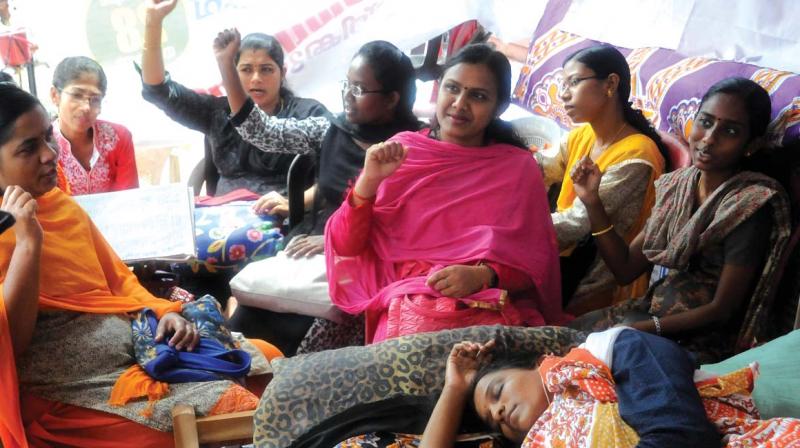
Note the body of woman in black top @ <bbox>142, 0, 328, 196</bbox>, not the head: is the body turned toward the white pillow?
yes

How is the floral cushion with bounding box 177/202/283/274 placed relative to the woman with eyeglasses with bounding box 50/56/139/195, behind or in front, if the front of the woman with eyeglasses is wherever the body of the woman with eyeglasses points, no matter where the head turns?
in front

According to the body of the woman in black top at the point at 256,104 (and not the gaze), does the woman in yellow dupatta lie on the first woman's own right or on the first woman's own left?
on the first woman's own left

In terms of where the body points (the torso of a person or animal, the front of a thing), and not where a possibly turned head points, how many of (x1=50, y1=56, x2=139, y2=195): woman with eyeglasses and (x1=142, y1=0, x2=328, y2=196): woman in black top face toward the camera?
2

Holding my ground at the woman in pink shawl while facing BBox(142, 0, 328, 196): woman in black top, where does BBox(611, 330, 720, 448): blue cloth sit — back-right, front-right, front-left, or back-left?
back-left

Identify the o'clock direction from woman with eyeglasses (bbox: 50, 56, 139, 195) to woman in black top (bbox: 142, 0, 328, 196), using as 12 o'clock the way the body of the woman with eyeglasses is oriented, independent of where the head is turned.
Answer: The woman in black top is roughly at 9 o'clock from the woman with eyeglasses.

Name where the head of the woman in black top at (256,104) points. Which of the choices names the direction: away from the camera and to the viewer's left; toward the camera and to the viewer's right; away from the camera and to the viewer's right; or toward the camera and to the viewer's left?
toward the camera and to the viewer's left

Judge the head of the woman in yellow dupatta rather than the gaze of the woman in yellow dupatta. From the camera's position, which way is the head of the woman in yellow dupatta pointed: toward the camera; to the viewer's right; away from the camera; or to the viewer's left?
to the viewer's left

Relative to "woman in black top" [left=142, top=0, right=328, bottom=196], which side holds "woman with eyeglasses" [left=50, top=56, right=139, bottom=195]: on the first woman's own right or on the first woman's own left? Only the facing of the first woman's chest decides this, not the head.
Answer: on the first woman's own right

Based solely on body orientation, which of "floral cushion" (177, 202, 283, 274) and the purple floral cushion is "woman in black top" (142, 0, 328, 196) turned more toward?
the floral cushion

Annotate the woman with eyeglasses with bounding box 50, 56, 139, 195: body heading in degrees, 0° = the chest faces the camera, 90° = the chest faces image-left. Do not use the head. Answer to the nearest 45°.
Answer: approximately 0°

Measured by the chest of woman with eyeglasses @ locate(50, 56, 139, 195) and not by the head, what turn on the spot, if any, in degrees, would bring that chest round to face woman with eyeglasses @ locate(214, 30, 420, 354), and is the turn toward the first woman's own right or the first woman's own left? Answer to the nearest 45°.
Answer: approximately 45° to the first woman's own left

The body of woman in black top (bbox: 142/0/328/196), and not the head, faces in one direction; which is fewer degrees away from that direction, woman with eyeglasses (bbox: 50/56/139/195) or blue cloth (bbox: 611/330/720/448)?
the blue cloth

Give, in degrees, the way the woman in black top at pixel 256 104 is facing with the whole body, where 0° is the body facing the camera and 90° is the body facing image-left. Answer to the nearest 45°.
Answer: approximately 0°
